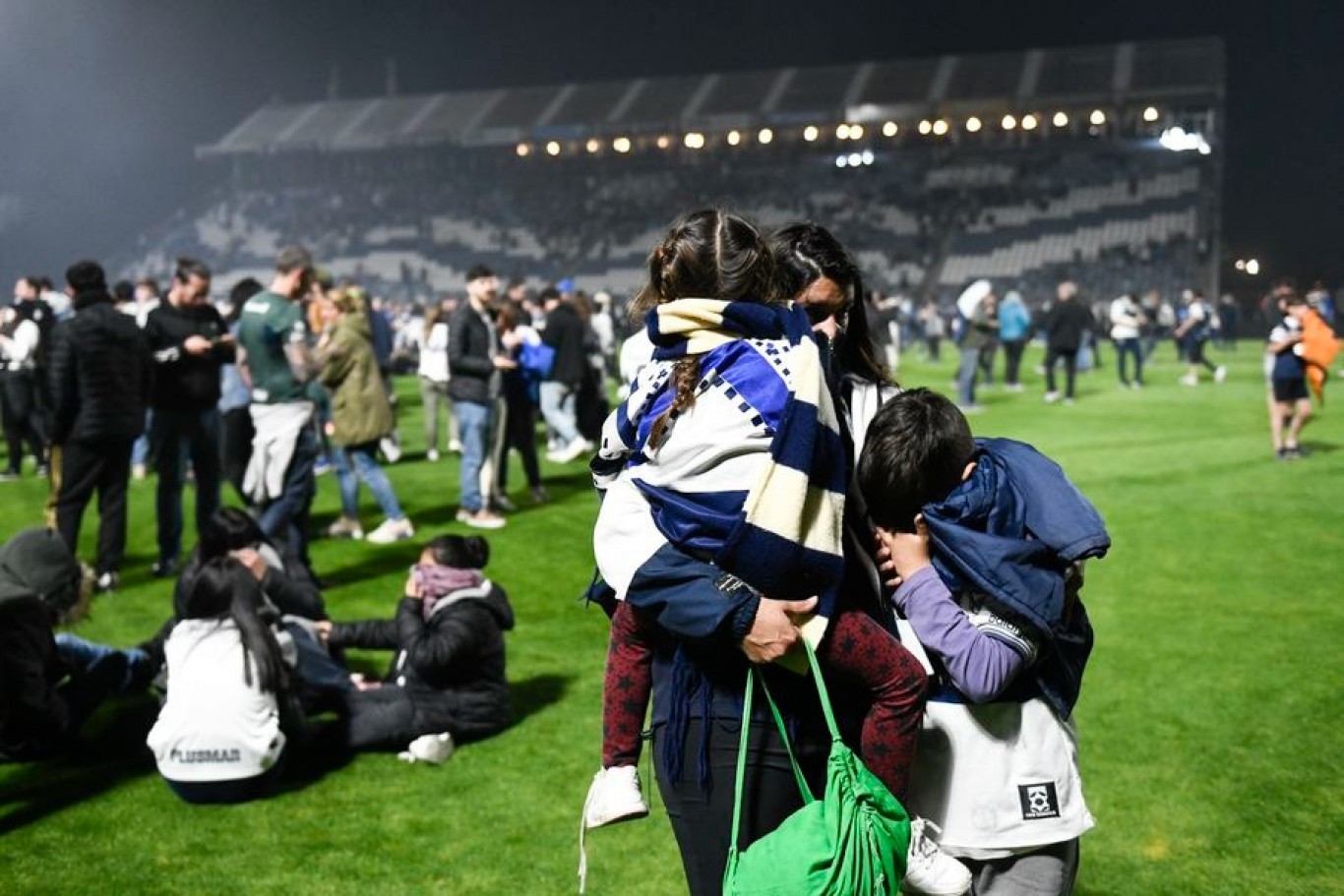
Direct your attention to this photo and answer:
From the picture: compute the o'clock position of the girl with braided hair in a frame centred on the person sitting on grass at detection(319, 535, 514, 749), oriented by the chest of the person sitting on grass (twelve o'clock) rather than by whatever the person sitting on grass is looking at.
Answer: The girl with braided hair is roughly at 9 o'clock from the person sitting on grass.

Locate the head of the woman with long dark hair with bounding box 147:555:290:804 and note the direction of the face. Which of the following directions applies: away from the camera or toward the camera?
away from the camera

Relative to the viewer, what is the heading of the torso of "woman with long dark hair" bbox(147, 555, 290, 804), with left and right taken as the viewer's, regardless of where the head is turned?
facing away from the viewer

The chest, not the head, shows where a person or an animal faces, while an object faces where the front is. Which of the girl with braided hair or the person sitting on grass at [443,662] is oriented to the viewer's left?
the person sitting on grass

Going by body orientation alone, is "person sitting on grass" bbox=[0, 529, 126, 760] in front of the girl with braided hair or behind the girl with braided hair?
in front

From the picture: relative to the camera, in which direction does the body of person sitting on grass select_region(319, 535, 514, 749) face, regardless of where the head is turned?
to the viewer's left

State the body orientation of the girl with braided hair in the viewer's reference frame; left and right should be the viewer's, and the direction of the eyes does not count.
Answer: facing away from the viewer

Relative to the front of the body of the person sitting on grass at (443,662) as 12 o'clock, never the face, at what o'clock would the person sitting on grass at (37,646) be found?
the person sitting on grass at (37,646) is roughly at 12 o'clock from the person sitting on grass at (443,662).

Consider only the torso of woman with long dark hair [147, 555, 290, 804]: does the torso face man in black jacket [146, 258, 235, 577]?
yes
